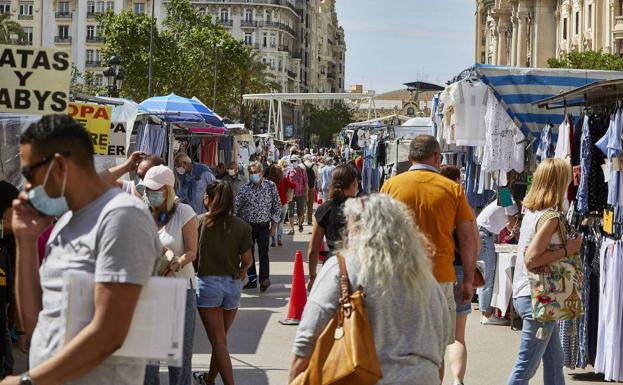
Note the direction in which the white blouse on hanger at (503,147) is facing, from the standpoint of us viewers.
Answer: facing the viewer

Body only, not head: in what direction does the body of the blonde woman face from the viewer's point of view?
to the viewer's right

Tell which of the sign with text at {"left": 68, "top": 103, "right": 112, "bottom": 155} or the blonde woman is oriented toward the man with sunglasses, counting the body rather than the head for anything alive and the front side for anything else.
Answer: the sign with text

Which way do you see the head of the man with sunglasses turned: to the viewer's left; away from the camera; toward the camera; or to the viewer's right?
to the viewer's left

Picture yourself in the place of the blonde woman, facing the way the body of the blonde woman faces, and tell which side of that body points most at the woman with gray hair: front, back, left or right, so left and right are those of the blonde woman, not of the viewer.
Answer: right

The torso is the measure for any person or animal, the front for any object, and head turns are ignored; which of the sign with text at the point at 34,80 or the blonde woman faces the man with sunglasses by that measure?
the sign with text

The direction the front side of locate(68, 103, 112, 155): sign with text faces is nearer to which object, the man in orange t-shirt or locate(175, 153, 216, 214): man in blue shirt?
the man in orange t-shirt

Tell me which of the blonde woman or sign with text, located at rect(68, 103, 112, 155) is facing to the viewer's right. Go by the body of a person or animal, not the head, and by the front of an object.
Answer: the blonde woman

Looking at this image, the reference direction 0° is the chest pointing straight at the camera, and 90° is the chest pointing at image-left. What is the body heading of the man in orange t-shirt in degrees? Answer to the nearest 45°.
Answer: approximately 180°

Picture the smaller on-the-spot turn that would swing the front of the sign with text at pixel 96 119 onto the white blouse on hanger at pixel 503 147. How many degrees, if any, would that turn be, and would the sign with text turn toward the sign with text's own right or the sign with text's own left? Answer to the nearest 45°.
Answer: approximately 90° to the sign with text's own left

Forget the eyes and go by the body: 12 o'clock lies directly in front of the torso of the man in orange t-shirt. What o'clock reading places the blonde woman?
The blonde woman is roughly at 3 o'clock from the man in orange t-shirt.

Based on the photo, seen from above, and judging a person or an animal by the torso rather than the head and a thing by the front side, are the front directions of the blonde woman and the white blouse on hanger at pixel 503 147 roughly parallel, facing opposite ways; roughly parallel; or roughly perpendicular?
roughly perpendicular

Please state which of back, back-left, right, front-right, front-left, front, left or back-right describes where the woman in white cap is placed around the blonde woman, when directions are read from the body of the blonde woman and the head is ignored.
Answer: back

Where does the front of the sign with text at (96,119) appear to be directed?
toward the camera

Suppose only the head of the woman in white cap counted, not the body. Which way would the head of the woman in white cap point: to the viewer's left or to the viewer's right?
to the viewer's left
